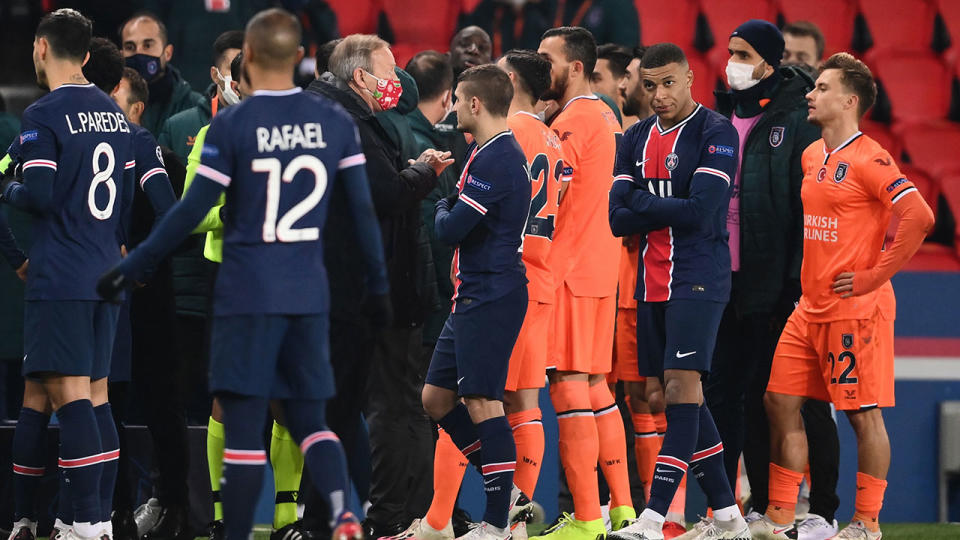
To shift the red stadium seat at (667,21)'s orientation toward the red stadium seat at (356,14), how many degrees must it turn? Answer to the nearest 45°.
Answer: approximately 90° to its right

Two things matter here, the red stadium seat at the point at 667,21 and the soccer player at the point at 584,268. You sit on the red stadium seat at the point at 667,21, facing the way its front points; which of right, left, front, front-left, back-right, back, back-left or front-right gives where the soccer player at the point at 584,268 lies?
front

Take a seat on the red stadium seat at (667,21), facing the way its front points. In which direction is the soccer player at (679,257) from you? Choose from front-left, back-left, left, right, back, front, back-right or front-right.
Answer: front

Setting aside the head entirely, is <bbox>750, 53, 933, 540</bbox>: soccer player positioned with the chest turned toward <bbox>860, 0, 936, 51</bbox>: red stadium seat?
no

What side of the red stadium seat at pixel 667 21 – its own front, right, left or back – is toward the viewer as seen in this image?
front

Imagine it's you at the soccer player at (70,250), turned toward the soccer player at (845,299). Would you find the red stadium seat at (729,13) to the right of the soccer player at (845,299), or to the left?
left

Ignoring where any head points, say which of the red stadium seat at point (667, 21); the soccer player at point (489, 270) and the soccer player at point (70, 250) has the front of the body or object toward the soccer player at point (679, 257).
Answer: the red stadium seat

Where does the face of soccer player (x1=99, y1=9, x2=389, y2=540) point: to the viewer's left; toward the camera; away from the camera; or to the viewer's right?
away from the camera

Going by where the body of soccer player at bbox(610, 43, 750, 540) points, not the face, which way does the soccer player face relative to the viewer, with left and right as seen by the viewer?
facing the viewer and to the left of the viewer

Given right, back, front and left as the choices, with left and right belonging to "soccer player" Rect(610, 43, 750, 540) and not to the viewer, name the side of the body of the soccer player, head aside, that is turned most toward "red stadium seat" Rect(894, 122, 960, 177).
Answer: back

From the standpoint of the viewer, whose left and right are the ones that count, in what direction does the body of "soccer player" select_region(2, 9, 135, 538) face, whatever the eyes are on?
facing away from the viewer and to the left of the viewer

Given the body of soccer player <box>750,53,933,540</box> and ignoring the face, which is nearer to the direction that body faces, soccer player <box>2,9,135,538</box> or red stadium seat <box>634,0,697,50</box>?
the soccer player

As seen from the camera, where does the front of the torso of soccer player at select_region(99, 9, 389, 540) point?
away from the camera

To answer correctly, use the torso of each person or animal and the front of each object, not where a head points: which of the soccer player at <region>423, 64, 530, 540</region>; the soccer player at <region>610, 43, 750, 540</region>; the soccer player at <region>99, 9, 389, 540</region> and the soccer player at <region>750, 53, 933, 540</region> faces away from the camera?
the soccer player at <region>99, 9, 389, 540</region>

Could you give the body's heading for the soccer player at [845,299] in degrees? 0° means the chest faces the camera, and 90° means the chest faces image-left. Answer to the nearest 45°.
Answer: approximately 45°

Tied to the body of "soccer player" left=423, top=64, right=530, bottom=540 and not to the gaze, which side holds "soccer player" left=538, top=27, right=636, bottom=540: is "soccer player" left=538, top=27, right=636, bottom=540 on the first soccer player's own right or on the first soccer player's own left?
on the first soccer player's own right

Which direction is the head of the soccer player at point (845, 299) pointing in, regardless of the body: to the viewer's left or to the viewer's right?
to the viewer's left
